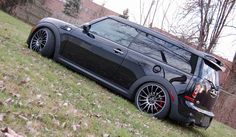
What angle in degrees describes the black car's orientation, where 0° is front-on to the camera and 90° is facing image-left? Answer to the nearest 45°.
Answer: approximately 135°

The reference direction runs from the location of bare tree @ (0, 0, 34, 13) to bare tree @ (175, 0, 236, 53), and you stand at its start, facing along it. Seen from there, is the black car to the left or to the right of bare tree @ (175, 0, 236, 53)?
right

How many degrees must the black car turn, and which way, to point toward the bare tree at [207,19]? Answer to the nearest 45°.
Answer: approximately 45° to its right

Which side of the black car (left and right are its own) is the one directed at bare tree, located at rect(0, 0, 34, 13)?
front

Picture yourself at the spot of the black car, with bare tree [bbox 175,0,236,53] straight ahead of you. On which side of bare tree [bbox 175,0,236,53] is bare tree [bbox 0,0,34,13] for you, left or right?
left
